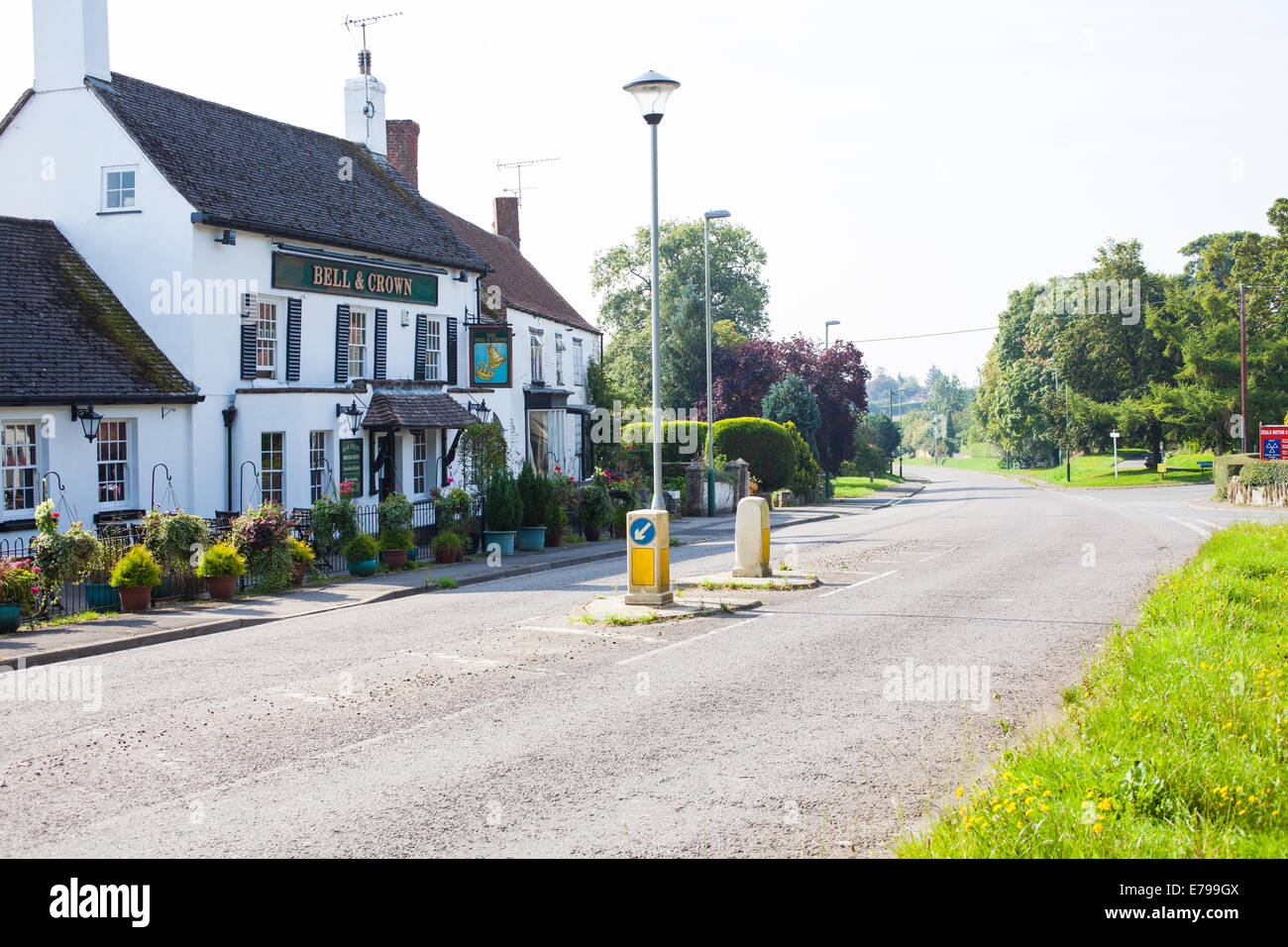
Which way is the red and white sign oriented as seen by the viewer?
toward the camera

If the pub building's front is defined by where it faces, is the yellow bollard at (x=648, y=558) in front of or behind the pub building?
in front

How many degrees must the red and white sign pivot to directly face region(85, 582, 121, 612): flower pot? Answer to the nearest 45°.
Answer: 0° — it already faces it

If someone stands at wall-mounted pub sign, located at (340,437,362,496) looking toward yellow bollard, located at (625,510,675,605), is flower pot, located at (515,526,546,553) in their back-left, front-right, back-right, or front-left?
front-left

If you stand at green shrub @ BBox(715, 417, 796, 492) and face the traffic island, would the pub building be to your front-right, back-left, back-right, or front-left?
front-right

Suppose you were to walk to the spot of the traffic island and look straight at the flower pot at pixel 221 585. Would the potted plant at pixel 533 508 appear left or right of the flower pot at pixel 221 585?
right

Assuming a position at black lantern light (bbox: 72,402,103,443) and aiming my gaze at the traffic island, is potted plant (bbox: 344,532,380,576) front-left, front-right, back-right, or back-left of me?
front-left

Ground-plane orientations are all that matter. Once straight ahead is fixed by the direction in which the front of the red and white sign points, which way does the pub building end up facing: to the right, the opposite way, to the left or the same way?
to the left

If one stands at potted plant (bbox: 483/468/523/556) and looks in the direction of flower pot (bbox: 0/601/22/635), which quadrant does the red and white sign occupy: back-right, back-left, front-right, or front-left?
back-left

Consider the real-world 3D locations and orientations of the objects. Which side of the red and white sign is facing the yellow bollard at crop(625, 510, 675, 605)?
front

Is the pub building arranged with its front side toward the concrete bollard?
yes

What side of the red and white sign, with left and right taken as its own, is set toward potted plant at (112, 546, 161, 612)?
front

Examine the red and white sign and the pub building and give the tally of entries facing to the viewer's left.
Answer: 0
